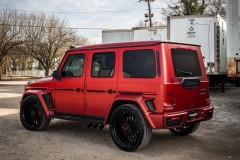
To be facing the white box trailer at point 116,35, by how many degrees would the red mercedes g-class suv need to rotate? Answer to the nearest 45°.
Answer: approximately 45° to its right

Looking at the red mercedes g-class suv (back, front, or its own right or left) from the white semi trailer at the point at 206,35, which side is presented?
right

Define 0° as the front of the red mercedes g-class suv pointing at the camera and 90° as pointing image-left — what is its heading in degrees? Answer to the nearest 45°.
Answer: approximately 135°

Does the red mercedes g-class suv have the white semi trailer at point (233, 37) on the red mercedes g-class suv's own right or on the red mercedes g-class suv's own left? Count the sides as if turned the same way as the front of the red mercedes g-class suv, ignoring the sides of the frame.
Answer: on the red mercedes g-class suv's own right
